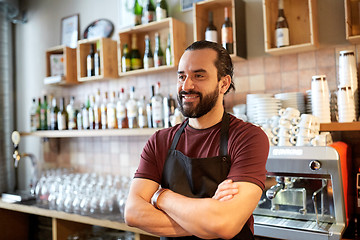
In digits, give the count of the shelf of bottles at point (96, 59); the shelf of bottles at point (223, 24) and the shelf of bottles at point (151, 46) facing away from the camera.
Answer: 0

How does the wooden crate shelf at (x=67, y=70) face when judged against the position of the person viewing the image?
facing the viewer and to the left of the viewer

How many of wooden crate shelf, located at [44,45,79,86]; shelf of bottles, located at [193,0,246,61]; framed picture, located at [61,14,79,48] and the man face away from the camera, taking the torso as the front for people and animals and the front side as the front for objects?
0

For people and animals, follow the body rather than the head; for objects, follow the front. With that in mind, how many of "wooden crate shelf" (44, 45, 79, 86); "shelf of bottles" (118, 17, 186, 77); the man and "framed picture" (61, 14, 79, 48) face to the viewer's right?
0

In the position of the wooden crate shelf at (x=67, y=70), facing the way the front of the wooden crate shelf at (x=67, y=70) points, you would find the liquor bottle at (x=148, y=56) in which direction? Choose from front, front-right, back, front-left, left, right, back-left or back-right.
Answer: left

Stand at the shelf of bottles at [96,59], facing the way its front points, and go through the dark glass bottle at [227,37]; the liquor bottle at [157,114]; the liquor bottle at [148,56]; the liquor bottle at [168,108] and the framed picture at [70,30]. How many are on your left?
4

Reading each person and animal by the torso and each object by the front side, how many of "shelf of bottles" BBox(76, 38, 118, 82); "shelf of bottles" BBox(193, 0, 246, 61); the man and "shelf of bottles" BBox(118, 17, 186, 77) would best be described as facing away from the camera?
0

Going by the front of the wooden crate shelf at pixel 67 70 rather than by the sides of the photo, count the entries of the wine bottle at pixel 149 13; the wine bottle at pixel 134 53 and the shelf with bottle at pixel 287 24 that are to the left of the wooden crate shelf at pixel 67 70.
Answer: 3

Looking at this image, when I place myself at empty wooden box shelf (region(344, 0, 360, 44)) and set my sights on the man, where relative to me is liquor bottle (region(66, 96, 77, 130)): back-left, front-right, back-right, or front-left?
front-right

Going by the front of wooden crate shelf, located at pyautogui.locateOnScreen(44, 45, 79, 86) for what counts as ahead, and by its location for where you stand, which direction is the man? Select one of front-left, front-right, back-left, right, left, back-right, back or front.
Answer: front-left

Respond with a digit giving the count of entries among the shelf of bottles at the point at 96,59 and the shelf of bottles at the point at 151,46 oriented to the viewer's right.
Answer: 0
